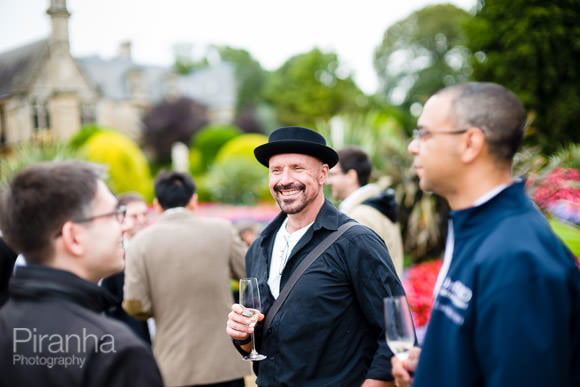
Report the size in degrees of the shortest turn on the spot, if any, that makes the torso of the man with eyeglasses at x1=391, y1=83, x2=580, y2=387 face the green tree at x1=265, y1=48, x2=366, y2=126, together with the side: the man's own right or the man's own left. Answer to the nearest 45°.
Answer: approximately 90° to the man's own right

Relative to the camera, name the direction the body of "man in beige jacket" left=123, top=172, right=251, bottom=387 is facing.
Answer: away from the camera

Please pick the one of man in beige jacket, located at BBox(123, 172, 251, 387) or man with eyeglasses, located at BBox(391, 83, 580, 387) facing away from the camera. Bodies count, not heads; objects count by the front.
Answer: the man in beige jacket

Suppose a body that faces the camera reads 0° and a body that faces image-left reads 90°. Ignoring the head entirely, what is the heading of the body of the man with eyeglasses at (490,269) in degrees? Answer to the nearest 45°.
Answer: approximately 90°

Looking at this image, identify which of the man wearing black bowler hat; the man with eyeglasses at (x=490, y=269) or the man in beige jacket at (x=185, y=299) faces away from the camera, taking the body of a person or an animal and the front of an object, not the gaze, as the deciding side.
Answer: the man in beige jacket

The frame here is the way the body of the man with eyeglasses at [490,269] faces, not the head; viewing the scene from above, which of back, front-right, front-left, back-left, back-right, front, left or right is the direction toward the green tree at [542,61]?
right

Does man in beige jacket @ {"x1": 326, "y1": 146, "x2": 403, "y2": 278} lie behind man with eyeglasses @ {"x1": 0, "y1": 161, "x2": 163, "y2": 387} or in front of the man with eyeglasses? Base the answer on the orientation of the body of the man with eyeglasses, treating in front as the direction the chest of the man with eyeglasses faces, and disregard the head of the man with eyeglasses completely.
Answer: in front

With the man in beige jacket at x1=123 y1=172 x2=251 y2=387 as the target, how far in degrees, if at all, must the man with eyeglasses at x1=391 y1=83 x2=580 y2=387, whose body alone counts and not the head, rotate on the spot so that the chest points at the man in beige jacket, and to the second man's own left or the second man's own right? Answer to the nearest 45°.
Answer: approximately 45° to the second man's own right

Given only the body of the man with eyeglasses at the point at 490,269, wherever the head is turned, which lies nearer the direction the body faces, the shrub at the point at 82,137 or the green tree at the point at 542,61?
the shrub

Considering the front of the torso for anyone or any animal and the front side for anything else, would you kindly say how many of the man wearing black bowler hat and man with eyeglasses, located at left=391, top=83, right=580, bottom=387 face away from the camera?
0

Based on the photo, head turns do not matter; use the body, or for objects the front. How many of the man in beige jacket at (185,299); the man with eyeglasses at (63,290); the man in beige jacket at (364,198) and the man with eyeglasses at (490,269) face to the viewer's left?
2

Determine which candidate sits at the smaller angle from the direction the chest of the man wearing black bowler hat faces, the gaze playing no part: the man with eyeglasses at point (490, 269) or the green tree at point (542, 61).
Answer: the man with eyeglasses

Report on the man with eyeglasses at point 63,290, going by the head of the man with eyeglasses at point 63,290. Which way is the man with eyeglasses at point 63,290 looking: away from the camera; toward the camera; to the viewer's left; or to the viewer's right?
to the viewer's right

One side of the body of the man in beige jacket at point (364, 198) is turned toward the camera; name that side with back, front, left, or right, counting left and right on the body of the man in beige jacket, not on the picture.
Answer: left

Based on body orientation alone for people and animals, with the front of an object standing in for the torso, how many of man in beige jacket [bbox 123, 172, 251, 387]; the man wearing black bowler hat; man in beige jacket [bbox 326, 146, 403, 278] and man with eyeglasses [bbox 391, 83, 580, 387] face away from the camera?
1
